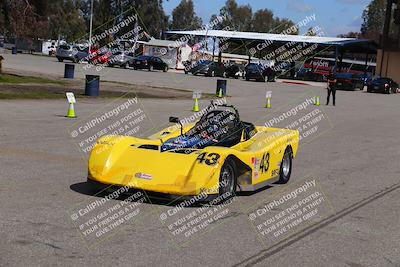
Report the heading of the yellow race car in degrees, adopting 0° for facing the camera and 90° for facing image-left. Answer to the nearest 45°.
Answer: approximately 45°
